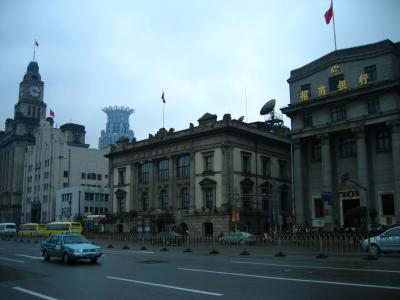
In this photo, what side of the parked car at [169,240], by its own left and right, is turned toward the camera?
left

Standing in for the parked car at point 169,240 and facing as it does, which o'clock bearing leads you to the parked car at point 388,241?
the parked car at point 388,241 is roughly at 6 o'clock from the parked car at point 169,240.

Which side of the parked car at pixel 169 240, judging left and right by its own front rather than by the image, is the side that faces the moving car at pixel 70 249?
left
